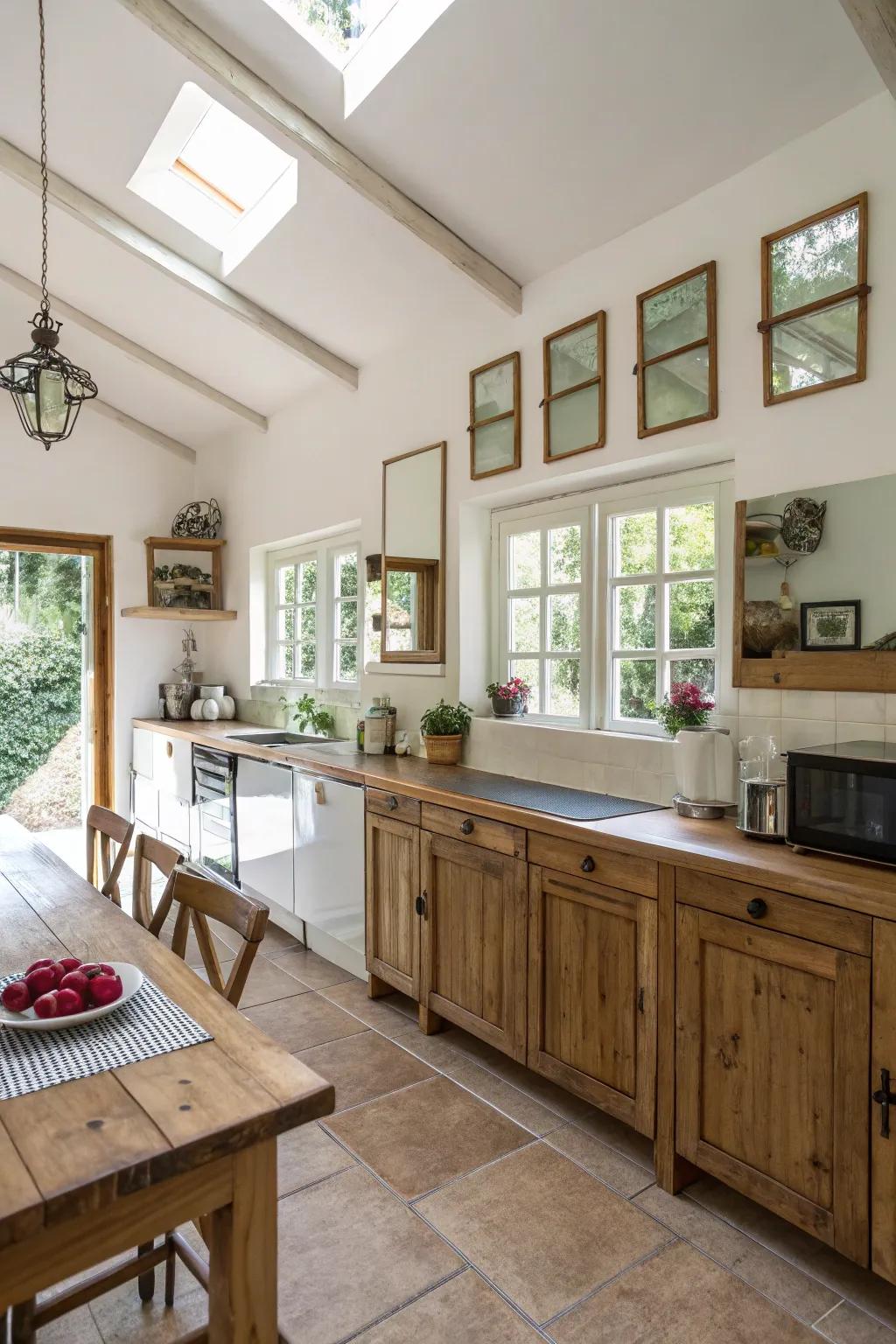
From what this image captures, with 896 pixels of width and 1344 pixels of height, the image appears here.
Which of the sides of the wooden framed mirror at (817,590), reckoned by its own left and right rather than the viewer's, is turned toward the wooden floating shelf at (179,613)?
right

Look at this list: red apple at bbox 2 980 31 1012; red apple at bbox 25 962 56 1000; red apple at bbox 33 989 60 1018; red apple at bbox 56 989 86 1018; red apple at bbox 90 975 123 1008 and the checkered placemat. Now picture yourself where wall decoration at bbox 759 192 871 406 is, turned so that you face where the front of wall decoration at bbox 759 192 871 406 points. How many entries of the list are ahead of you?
6

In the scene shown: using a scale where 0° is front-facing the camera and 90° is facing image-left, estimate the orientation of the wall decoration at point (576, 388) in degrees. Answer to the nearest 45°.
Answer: approximately 45°

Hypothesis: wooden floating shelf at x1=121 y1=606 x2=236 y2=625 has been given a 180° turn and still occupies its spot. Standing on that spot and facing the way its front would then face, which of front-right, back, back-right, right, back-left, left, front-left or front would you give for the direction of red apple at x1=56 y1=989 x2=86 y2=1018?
back

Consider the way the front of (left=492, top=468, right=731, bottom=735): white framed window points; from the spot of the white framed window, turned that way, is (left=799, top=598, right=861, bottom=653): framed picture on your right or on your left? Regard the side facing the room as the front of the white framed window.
on your left

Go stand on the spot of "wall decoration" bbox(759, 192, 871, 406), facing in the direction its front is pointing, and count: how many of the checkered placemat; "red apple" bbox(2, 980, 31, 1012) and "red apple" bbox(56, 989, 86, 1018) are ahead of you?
3

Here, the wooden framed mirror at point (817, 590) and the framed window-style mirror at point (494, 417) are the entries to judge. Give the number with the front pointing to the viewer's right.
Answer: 0

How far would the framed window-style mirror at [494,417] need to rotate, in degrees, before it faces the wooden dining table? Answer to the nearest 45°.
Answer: approximately 45° to its left

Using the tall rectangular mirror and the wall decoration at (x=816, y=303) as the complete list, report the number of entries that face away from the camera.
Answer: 0

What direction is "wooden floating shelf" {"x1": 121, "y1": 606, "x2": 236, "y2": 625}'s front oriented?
toward the camera

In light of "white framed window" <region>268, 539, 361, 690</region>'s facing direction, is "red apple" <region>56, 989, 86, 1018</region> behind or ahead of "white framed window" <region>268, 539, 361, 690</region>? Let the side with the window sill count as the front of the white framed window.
ahead

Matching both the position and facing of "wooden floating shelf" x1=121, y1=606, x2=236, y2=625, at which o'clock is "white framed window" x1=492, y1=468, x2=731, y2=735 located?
The white framed window is roughly at 11 o'clock from the wooden floating shelf.

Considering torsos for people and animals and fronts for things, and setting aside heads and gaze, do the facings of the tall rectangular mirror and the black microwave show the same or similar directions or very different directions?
same or similar directions

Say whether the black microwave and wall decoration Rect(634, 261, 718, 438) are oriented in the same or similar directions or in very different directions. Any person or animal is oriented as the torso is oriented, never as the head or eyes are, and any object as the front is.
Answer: same or similar directions

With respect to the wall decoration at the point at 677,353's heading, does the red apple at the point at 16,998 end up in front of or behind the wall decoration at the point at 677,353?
in front
